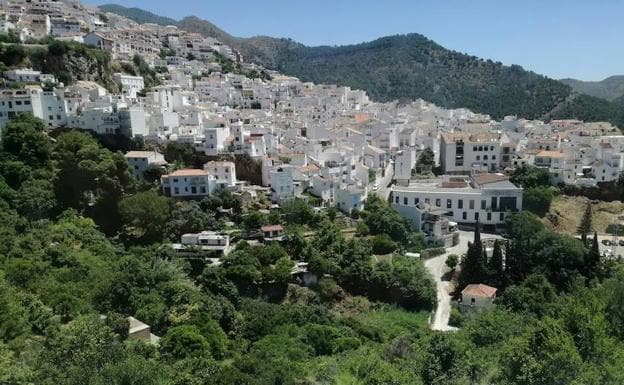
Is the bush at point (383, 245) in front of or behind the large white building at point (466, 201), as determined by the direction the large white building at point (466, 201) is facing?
in front

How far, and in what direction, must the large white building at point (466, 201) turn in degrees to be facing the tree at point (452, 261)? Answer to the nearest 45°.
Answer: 0° — it already faces it

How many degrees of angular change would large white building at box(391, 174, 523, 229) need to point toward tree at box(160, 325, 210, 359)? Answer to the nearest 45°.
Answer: approximately 45° to its right

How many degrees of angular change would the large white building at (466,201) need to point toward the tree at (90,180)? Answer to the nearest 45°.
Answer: approximately 45° to its right

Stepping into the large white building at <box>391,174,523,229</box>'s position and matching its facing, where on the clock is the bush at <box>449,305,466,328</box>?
The bush is roughly at 12 o'clock from the large white building.

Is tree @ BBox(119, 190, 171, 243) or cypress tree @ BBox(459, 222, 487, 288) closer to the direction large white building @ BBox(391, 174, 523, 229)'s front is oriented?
the cypress tree

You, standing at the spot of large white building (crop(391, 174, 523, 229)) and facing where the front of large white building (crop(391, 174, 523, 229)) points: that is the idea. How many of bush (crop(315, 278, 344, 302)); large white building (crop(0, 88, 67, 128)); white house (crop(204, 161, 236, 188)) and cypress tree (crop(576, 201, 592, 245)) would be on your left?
1

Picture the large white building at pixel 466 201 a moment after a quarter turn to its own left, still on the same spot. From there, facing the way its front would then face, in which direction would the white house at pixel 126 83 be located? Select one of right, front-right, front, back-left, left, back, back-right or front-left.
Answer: back

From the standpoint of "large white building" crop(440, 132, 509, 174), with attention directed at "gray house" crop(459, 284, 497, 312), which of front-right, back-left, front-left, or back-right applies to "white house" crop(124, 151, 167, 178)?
front-right

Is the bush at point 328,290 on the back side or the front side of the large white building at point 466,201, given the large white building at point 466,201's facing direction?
on the front side

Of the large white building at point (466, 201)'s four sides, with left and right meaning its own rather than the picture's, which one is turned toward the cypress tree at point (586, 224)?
left

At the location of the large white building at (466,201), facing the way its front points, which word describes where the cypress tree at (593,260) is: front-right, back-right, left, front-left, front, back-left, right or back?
front-left

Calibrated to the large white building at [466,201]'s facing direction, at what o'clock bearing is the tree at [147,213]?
The tree is roughly at 2 o'clock from the large white building.

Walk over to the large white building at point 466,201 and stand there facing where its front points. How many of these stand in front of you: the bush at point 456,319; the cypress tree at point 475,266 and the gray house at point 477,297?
3

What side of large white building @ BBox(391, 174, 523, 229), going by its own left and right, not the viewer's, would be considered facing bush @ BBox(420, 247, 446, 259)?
front

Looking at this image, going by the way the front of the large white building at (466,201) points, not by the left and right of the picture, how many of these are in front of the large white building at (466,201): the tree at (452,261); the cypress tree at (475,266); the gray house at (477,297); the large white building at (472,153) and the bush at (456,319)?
4

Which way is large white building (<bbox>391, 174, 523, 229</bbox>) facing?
toward the camera

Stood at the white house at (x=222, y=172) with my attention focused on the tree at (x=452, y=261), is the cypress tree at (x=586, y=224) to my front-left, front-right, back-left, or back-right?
front-left
